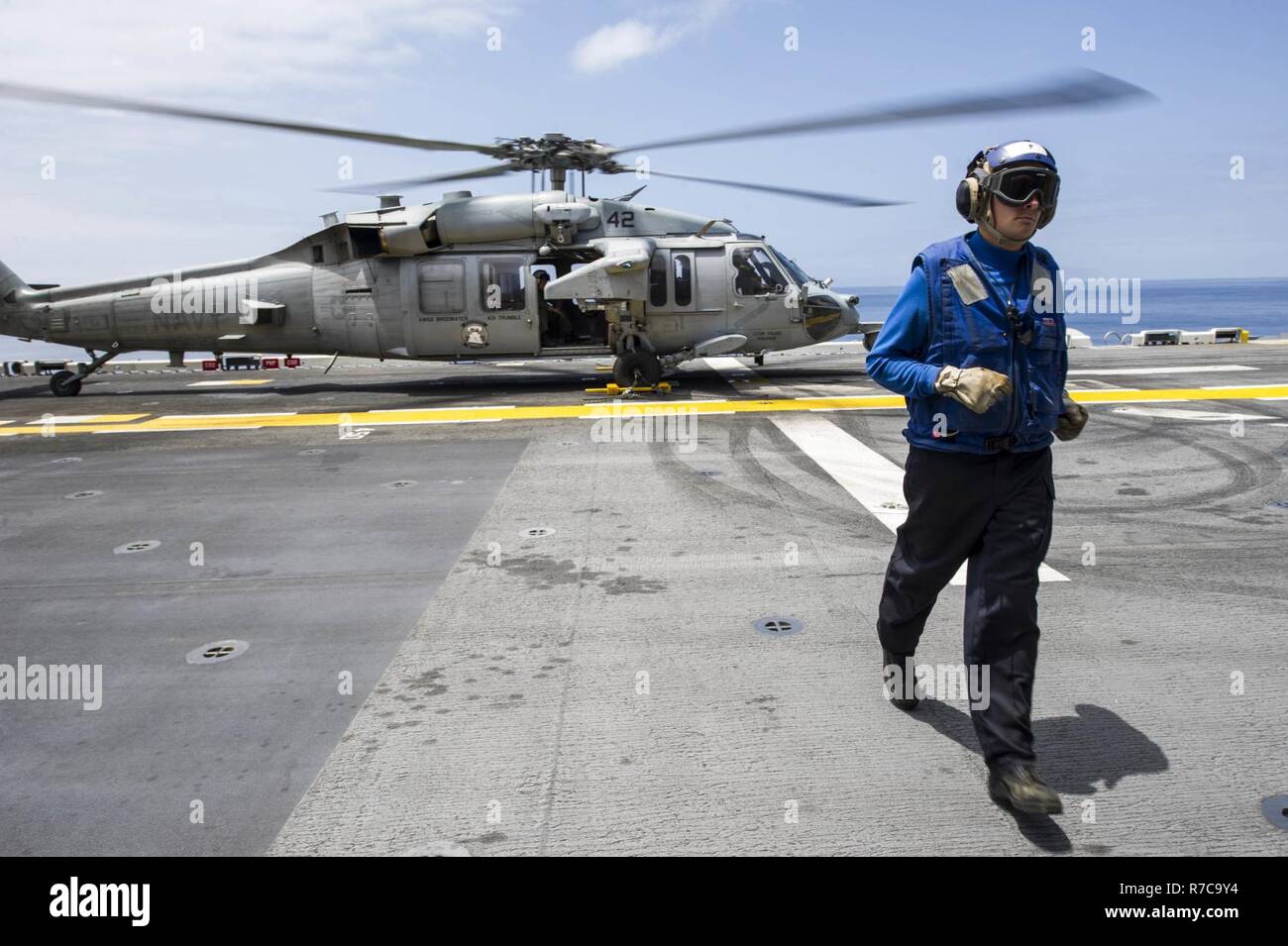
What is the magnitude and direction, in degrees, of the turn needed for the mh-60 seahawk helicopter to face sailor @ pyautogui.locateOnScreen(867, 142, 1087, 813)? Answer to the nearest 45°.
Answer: approximately 90° to its right

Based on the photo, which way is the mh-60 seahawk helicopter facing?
to the viewer's right

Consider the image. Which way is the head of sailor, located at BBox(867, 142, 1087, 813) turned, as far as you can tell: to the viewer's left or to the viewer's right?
to the viewer's right

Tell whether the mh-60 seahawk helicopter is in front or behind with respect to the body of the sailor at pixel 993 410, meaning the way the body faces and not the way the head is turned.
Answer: behind
